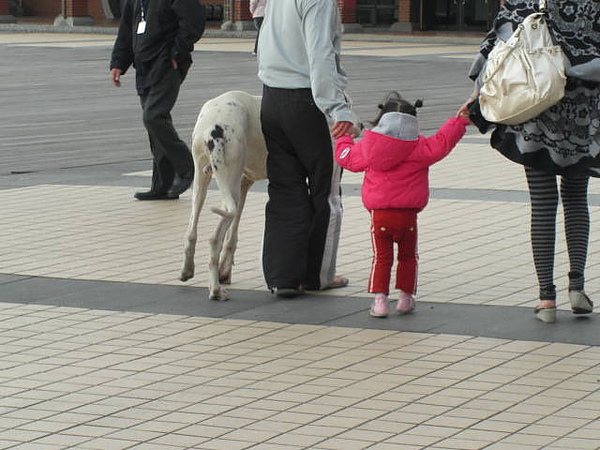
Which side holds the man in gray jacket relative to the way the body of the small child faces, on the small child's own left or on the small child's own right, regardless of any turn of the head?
on the small child's own left

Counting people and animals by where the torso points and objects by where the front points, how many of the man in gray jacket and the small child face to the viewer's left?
0

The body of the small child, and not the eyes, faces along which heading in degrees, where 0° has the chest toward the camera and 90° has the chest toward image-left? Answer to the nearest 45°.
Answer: approximately 180°

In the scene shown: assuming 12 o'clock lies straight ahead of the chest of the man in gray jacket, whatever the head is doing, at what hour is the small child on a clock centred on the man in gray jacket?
The small child is roughly at 3 o'clock from the man in gray jacket.

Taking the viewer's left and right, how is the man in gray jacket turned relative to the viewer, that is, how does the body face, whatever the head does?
facing away from the viewer and to the right of the viewer

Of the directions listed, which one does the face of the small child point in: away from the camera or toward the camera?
away from the camera
